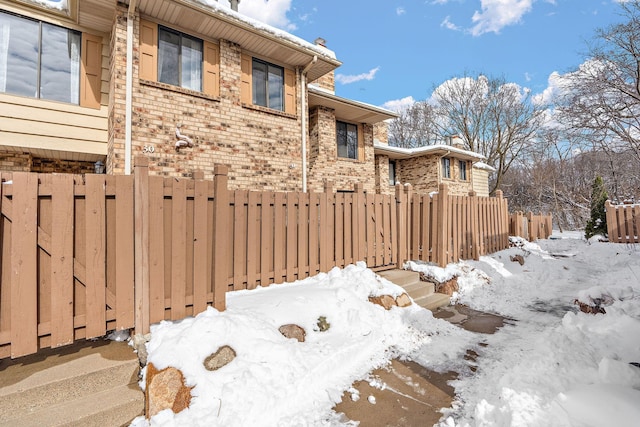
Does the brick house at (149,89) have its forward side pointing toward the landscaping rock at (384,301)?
yes

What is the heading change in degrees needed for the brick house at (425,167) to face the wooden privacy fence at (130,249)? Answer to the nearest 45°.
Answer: approximately 45° to its right

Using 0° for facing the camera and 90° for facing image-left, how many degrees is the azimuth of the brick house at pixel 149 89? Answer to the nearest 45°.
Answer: approximately 315°

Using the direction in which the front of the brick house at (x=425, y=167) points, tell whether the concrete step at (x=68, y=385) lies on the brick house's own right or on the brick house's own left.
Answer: on the brick house's own right

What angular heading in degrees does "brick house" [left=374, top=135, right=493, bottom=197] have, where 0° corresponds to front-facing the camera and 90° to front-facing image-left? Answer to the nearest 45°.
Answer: approximately 315°

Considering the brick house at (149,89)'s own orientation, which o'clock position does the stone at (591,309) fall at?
The stone is roughly at 12 o'clock from the brick house.

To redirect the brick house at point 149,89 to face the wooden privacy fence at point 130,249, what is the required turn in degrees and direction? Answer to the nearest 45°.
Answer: approximately 45° to its right

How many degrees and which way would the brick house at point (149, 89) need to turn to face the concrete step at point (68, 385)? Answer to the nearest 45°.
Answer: approximately 45° to its right

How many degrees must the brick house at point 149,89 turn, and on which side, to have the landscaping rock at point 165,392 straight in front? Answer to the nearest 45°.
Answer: approximately 45° to its right
